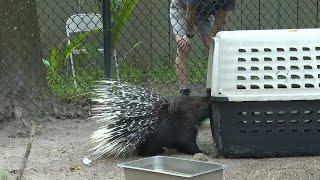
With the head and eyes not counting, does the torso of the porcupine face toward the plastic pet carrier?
yes

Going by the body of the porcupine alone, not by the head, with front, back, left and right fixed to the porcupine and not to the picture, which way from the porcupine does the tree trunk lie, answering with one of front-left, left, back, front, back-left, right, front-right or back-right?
back-left

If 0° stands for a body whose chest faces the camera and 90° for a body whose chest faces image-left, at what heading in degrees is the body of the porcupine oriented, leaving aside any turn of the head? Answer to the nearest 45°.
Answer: approximately 270°

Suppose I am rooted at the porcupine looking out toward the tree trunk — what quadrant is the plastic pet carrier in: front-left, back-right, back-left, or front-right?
back-right

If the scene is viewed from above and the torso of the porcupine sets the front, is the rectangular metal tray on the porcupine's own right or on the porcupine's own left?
on the porcupine's own right

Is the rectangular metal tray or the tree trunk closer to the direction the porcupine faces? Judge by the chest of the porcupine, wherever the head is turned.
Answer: the rectangular metal tray

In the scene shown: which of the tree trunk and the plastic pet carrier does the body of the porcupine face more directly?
the plastic pet carrier
